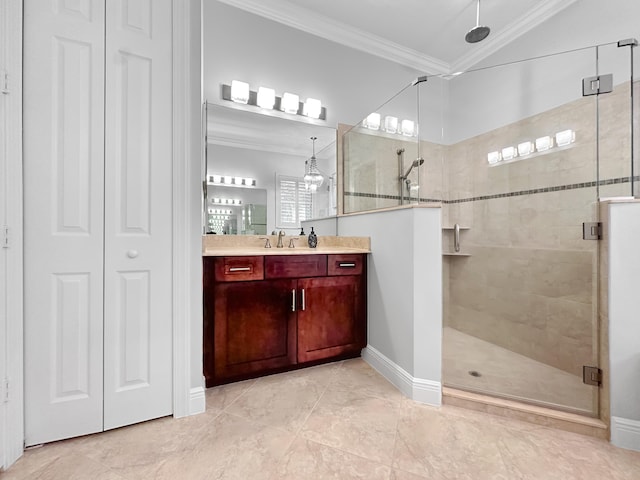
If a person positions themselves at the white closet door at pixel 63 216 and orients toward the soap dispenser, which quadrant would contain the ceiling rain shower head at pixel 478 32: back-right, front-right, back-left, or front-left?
front-right

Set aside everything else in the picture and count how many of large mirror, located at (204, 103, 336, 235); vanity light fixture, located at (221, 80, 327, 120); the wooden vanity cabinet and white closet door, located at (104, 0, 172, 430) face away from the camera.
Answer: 0

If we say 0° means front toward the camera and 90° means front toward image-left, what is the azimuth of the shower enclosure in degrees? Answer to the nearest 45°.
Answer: approximately 45°

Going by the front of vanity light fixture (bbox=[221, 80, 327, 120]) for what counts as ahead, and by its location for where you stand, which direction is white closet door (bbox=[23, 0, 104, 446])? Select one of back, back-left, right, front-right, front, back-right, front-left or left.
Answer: right

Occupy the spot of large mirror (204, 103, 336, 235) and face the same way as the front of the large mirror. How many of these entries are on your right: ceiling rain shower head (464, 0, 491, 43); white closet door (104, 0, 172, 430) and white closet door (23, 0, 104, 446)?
2

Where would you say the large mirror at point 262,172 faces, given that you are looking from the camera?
facing the viewer and to the right of the viewer

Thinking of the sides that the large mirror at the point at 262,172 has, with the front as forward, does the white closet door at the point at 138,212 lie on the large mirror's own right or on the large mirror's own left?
on the large mirror's own right
